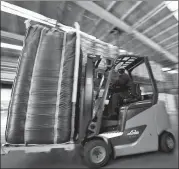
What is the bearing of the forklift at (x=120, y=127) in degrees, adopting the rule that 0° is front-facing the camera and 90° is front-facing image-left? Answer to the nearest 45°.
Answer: approximately 45°

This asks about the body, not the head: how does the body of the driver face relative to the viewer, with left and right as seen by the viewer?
facing the viewer and to the left of the viewer
